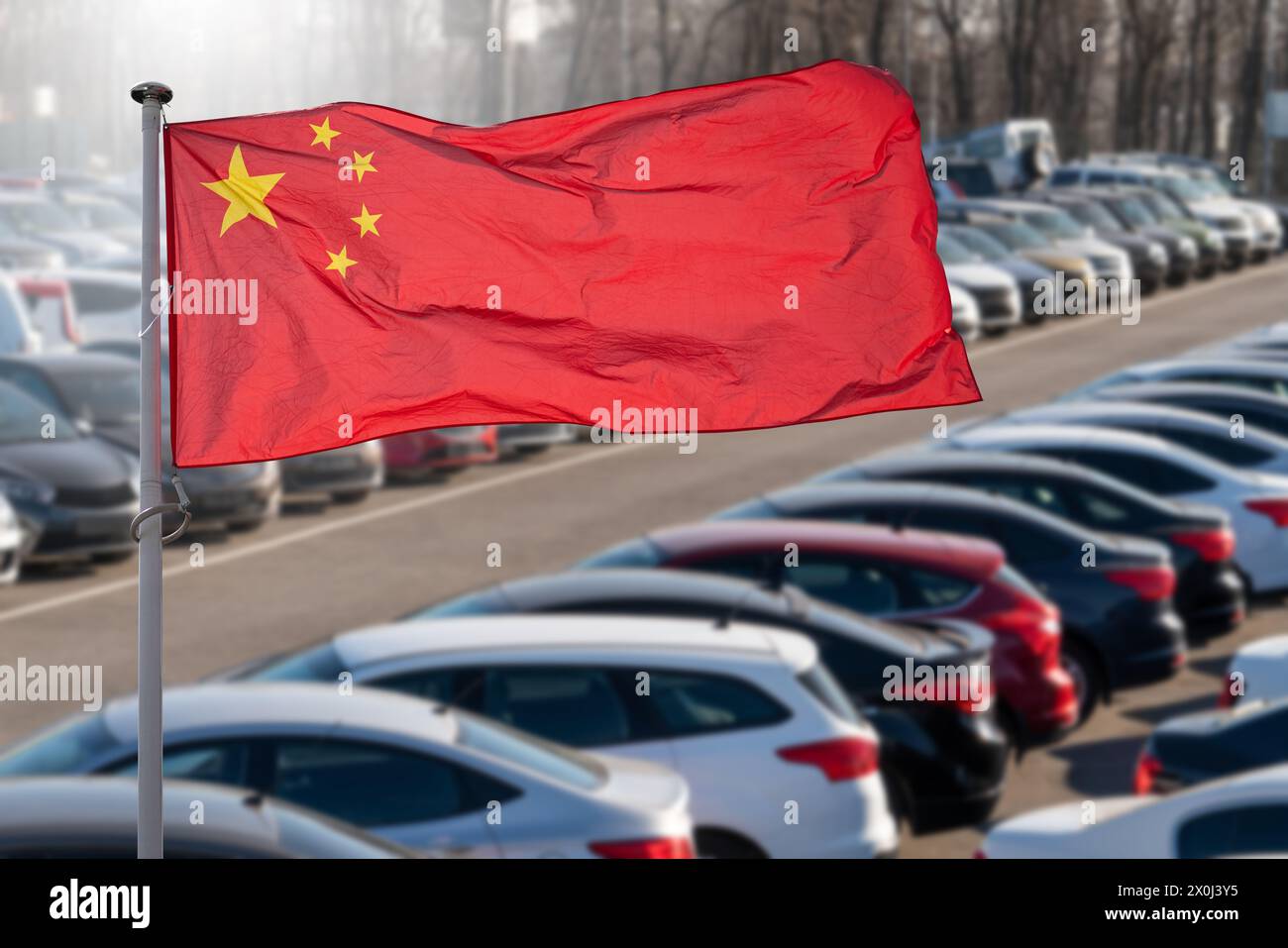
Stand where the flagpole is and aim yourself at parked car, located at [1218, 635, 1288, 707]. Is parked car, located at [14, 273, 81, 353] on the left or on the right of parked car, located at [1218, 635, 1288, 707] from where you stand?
left

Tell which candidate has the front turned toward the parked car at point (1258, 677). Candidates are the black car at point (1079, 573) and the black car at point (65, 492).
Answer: the black car at point (65, 492)

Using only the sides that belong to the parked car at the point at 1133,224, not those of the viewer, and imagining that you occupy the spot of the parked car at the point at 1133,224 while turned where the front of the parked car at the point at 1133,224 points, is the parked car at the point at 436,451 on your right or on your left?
on your right
